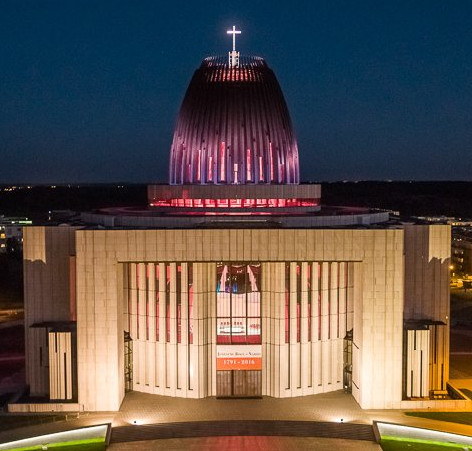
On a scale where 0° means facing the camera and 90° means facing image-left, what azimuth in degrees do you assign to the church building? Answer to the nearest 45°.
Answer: approximately 0°
